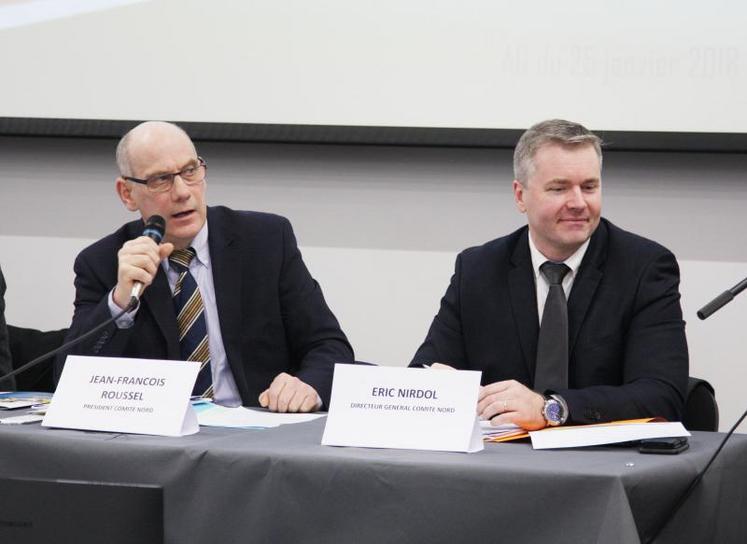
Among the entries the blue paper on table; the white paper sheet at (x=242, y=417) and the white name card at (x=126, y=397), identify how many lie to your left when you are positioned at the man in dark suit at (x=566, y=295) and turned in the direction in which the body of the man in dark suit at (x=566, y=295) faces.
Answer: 0

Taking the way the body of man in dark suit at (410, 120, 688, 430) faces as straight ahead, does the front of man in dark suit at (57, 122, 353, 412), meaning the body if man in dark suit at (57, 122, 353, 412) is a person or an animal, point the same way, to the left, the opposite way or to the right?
the same way

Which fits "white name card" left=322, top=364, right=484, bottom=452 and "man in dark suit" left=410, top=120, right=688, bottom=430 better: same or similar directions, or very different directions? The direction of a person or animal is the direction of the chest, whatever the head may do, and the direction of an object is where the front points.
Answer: same or similar directions

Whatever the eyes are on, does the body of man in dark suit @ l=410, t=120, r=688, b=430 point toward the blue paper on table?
no

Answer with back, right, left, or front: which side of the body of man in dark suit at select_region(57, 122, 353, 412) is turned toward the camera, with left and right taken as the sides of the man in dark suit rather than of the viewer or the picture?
front

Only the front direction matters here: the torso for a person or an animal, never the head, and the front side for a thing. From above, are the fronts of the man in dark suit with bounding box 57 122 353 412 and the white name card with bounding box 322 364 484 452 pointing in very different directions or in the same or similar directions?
same or similar directions

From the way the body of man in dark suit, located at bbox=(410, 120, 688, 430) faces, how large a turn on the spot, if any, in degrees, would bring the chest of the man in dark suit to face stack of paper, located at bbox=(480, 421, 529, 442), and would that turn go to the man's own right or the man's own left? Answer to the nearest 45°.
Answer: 0° — they already face it

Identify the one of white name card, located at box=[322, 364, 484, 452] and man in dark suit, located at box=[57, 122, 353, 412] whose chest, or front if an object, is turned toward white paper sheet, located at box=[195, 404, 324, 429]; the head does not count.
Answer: the man in dark suit

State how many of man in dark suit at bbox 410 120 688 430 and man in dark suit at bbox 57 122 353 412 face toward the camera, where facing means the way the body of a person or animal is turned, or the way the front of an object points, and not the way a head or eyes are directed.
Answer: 2

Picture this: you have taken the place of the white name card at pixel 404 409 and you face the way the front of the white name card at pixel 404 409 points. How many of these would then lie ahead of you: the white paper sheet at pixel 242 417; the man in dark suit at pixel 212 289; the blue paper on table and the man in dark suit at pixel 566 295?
0

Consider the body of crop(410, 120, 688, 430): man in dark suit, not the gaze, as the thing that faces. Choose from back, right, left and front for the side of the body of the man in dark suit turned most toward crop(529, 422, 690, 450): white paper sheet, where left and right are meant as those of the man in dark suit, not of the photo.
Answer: front

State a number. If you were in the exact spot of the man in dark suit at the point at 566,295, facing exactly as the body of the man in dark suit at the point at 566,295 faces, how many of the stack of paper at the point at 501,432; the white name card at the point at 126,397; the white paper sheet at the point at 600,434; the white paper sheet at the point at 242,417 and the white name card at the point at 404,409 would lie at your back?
0

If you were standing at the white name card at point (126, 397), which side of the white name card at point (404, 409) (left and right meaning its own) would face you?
right

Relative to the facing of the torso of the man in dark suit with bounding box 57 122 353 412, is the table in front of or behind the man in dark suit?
in front

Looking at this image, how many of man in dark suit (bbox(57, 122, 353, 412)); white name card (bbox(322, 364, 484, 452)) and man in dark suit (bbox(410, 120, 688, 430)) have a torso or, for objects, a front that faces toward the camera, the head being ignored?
3

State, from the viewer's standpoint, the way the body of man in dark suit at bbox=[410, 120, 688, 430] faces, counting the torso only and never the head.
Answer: toward the camera

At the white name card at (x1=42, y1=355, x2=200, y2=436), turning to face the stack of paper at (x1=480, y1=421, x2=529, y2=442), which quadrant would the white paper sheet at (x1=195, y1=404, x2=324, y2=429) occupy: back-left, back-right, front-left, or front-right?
front-left
